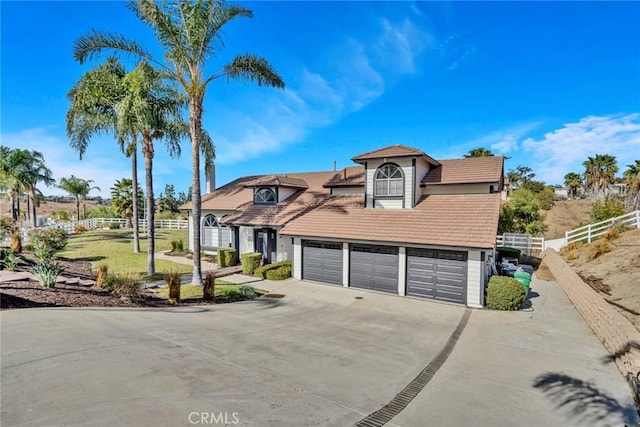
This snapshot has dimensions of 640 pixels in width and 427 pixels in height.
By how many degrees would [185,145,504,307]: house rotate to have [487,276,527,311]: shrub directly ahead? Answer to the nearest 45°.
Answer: approximately 90° to its left

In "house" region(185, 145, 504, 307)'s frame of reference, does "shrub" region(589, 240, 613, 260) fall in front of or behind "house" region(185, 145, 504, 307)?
behind

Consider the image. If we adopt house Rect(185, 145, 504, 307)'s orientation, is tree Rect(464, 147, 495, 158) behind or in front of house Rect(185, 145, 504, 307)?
behind

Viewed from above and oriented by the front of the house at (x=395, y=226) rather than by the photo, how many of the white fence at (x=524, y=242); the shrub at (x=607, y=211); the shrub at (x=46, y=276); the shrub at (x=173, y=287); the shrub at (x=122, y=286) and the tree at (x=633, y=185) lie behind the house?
3

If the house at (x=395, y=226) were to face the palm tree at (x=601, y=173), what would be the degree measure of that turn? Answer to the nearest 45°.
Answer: approximately 180°

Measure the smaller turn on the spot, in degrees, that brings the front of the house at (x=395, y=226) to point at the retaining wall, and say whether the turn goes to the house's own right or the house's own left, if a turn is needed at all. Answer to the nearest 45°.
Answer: approximately 90° to the house's own left

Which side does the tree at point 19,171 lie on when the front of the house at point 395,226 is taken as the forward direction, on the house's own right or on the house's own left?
on the house's own right

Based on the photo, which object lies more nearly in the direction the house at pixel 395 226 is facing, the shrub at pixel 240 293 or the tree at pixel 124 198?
the shrub

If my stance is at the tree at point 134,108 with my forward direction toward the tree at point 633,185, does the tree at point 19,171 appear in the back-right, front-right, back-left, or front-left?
back-left

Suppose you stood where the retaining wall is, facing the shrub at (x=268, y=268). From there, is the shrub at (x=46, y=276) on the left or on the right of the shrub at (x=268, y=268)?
left

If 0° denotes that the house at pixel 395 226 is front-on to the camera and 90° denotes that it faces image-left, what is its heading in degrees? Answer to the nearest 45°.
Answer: approximately 45°
